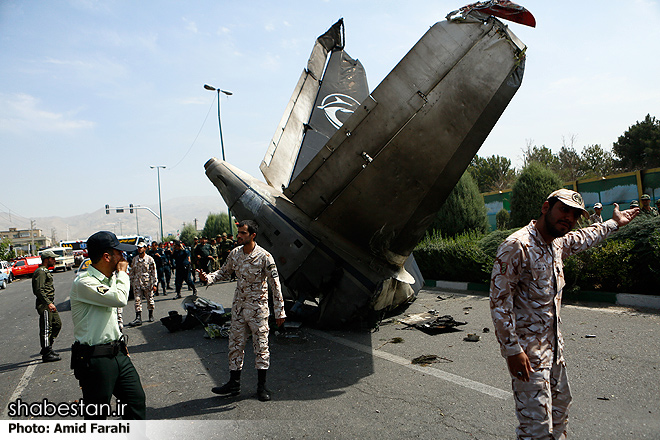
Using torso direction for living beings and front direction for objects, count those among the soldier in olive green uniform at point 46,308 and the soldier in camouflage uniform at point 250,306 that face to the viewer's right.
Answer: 1

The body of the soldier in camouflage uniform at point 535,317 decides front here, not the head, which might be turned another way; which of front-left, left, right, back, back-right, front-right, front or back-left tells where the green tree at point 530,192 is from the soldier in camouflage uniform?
back-left

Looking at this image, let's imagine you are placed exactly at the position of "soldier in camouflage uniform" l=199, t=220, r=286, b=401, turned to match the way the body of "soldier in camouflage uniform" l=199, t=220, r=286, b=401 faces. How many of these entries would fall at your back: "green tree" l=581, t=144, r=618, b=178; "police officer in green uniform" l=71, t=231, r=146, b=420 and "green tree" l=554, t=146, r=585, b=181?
2

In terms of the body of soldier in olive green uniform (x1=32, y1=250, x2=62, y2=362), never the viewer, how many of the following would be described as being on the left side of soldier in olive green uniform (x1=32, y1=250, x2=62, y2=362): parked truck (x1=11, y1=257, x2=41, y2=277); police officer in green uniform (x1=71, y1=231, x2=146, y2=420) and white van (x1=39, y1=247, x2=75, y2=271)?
2

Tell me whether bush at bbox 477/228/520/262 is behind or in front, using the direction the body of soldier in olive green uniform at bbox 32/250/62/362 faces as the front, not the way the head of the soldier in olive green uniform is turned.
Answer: in front

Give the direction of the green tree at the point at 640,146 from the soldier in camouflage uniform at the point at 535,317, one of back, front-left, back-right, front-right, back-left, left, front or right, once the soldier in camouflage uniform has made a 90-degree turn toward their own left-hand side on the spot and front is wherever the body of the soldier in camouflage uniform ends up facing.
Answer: front-left

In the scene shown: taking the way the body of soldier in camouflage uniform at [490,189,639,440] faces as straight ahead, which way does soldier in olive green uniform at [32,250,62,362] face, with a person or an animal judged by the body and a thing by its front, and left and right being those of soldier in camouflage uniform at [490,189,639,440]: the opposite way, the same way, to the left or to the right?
to the left

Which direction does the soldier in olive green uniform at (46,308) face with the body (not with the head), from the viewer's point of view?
to the viewer's right

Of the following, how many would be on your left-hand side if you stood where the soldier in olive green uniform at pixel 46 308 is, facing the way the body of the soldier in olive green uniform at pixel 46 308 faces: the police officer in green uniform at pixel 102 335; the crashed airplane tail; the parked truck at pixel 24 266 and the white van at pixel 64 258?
2

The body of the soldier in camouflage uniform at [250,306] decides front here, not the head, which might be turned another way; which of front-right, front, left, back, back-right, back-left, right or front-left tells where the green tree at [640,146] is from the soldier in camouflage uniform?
back

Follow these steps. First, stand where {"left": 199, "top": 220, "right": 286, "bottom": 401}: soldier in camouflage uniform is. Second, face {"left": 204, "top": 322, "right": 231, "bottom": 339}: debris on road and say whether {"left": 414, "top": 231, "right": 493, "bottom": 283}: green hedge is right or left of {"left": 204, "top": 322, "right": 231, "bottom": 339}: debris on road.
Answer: right

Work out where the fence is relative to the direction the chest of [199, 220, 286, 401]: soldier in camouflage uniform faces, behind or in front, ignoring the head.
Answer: behind
